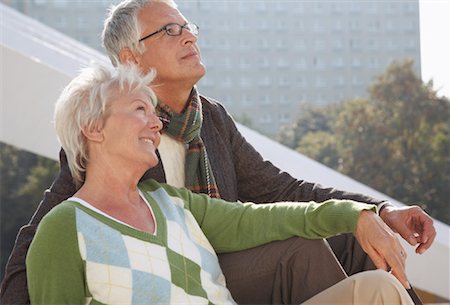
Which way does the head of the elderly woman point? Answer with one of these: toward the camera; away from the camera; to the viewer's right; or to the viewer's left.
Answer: to the viewer's right

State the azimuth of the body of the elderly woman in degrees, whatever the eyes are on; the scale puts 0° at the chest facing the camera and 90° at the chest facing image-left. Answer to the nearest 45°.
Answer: approximately 315°
